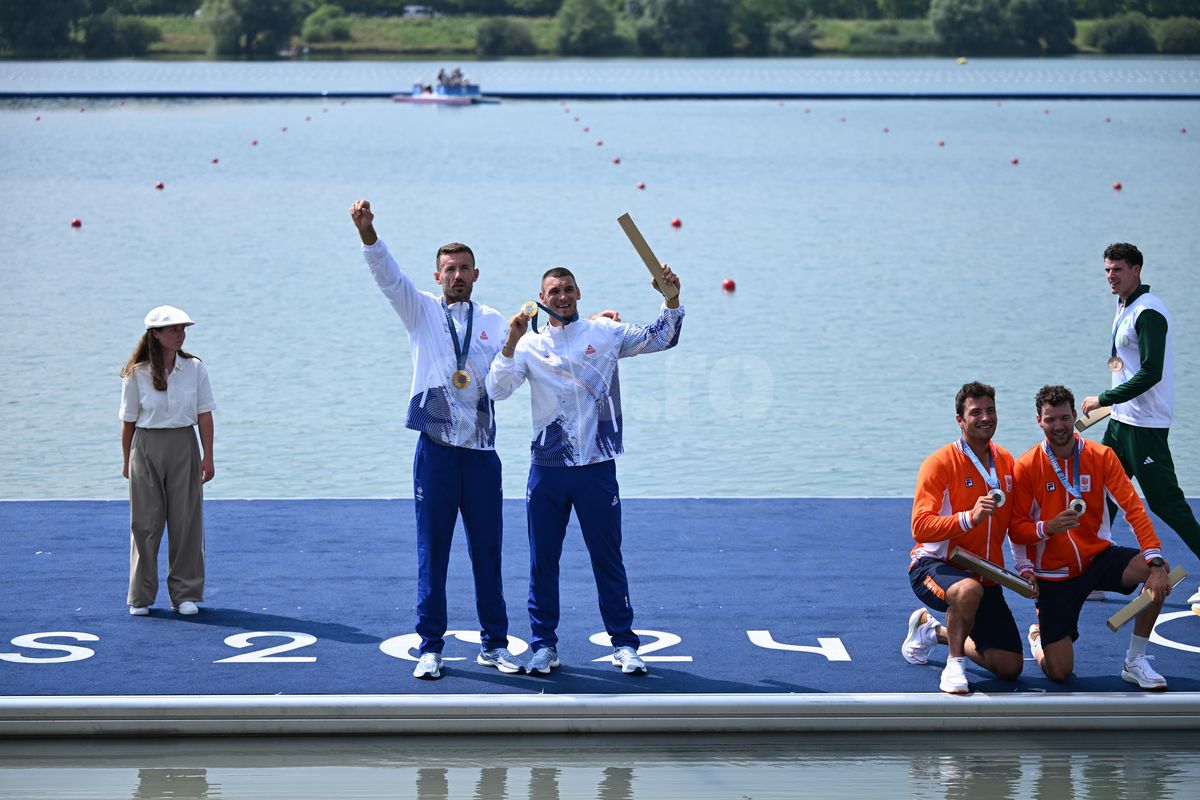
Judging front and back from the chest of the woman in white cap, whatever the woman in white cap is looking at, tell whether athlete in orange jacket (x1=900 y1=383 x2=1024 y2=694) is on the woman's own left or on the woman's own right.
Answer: on the woman's own left

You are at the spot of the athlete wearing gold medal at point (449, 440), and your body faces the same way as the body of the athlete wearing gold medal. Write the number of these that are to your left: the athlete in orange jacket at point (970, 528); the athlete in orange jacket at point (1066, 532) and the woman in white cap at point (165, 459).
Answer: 2

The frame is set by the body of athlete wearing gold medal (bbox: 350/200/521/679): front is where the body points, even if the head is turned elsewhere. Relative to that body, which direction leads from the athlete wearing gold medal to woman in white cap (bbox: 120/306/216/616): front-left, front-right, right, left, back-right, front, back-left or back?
back-right

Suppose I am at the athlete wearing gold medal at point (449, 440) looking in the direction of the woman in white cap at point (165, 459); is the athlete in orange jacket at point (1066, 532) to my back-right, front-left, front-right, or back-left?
back-right

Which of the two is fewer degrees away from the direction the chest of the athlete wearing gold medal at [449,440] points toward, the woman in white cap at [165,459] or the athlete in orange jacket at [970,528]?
the athlete in orange jacket

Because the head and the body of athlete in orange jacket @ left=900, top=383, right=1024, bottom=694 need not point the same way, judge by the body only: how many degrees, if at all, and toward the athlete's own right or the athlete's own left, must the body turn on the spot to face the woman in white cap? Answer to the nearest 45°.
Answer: approximately 135° to the athlete's own right

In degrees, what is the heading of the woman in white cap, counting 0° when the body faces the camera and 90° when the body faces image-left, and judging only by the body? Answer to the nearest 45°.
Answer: approximately 0°

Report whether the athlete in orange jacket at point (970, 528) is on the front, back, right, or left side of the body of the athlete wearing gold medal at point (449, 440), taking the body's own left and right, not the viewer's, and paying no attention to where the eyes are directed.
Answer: left

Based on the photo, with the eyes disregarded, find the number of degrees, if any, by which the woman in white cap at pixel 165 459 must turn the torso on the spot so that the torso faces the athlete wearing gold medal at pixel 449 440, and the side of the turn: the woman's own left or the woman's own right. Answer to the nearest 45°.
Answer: approximately 45° to the woman's own left
